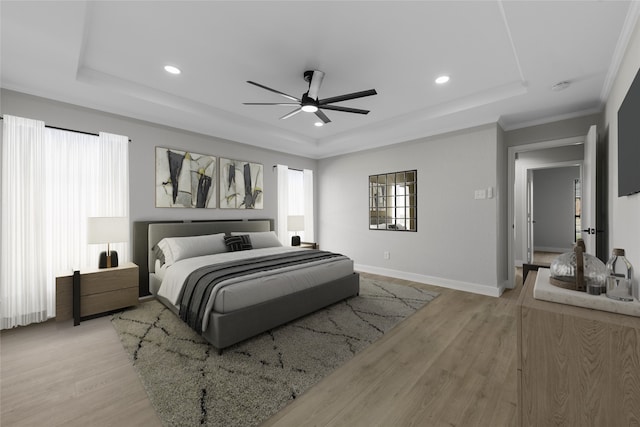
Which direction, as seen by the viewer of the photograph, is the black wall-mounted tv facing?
facing to the left of the viewer

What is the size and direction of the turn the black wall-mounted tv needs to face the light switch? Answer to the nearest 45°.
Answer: approximately 45° to its right

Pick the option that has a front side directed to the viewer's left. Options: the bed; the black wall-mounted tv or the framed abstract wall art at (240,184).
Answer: the black wall-mounted tv

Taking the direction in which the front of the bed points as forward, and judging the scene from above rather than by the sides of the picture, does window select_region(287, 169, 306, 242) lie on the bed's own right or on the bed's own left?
on the bed's own left

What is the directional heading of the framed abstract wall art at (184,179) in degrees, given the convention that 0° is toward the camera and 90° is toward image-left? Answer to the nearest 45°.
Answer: approximately 315°

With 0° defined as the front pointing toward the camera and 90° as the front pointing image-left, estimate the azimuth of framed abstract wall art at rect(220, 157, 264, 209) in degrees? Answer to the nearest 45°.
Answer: approximately 315°

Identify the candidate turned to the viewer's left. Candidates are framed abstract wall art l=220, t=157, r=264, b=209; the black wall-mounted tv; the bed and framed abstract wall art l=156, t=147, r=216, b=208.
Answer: the black wall-mounted tv

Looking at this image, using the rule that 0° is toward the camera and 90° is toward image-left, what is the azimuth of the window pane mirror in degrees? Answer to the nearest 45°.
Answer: approximately 45°

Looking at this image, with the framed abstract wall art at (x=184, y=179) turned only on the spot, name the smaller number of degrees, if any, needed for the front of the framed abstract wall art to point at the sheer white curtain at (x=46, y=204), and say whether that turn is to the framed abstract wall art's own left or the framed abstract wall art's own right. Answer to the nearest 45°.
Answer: approximately 135° to the framed abstract wall art's own right
